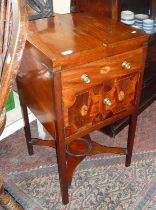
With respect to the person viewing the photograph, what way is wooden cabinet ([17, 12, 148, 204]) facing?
facing the viewer and to the right of the viewer
